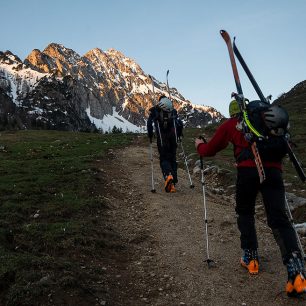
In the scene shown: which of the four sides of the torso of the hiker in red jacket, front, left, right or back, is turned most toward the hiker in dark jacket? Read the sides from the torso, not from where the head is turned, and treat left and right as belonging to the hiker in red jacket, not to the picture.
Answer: front

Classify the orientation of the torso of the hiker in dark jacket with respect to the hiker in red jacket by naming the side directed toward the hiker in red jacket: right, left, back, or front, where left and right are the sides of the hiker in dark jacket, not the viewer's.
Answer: back

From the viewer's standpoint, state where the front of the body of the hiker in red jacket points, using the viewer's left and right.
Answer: facing away from the viewer and to the left of the viewer

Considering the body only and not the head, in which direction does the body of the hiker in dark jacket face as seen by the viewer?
away from the camera

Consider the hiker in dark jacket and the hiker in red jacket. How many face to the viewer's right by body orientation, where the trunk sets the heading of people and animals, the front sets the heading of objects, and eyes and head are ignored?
0
